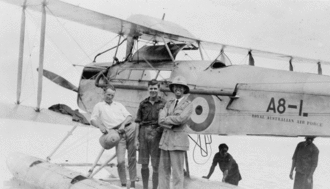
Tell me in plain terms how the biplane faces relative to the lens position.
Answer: facing away from the viewer and to the left of the viewer

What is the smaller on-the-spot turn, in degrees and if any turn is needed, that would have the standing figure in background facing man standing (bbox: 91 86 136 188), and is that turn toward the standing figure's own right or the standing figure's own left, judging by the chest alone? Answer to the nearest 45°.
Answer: approximately 45° to the standing figure's own right

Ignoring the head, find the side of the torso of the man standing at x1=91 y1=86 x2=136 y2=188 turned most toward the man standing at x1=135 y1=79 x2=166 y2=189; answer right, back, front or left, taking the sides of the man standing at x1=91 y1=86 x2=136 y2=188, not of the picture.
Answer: left

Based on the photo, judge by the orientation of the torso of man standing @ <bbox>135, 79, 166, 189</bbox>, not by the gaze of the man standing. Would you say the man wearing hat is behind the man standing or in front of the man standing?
in front

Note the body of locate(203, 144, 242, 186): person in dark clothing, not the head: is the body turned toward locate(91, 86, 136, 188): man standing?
yes
